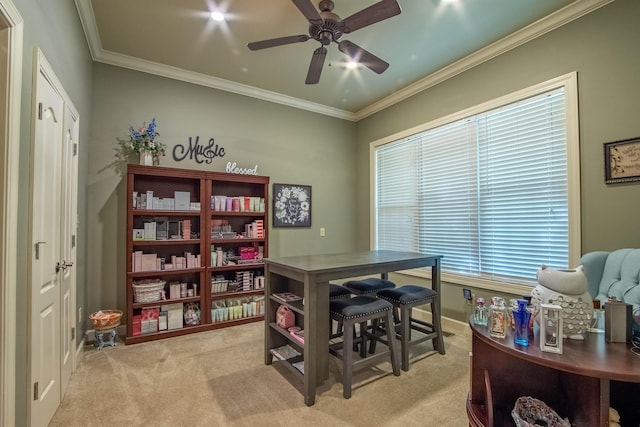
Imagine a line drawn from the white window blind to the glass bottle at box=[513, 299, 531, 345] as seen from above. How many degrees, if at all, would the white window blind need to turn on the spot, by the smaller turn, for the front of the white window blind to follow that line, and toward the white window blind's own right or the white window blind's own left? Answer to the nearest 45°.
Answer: approximately 45° to the white window blind's own left

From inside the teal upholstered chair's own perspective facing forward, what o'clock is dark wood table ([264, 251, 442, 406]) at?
The dark wood table is roughly at 12 o'clock from the teal upholstered chair.

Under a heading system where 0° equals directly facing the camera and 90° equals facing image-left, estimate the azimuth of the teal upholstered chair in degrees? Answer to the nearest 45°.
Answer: approximately 45°

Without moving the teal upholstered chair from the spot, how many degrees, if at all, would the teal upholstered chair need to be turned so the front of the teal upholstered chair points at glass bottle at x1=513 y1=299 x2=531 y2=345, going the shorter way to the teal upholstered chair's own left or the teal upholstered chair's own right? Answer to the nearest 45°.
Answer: approximately 45° to the teal upholstered chair's own left

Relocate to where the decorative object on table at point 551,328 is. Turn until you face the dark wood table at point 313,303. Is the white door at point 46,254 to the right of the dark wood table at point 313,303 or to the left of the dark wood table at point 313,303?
left

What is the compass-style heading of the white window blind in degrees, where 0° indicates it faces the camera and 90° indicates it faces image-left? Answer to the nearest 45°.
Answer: approximately 45°
